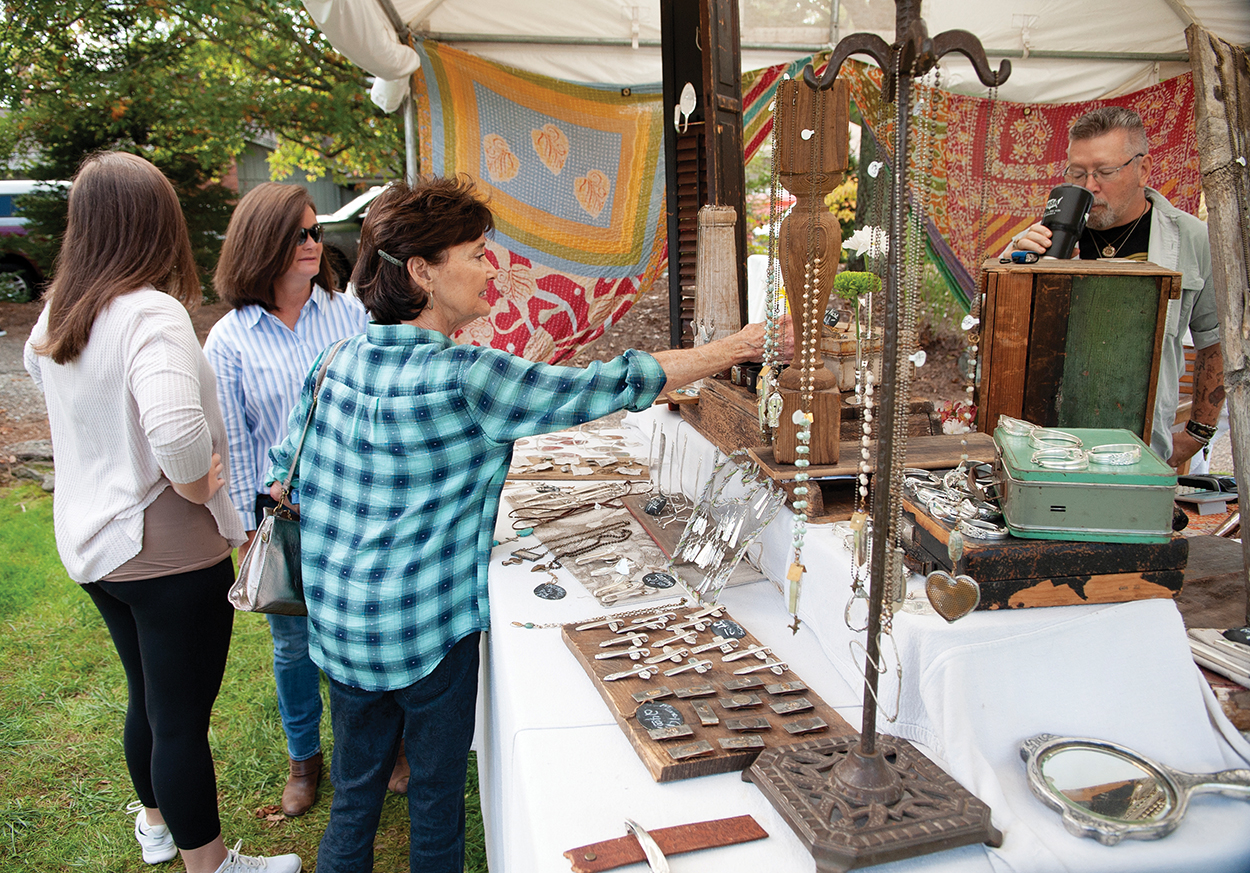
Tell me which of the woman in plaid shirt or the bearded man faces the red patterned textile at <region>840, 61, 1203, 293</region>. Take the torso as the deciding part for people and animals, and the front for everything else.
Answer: the woman in plaid shirt

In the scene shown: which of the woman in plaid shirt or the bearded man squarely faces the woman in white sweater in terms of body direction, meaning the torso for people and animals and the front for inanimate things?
the bearded man

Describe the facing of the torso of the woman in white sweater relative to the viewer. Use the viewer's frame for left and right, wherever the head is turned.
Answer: facing away from the viewer and to the right of the viewer

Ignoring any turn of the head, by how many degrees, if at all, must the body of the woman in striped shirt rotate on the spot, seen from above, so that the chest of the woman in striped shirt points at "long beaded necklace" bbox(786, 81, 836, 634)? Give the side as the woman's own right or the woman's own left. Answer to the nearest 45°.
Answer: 0° — they already face it

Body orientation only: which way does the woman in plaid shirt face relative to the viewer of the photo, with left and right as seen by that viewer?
facing away from the viewer and to the right of the viewer

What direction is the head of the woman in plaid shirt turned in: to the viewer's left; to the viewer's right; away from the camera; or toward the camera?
to the viewer's right

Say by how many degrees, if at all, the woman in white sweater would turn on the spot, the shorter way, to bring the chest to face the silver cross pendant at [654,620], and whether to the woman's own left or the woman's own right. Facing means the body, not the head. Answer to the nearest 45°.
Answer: approximately 90° to the woman's own right

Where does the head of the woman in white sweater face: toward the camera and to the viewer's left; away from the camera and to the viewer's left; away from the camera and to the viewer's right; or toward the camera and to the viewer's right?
away from the camera and to the viewer's right

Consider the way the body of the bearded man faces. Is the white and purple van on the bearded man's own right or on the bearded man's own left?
on the bearded man's own right

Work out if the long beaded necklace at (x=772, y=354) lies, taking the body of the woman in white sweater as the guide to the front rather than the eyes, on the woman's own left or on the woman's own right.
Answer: on the woman's own right
